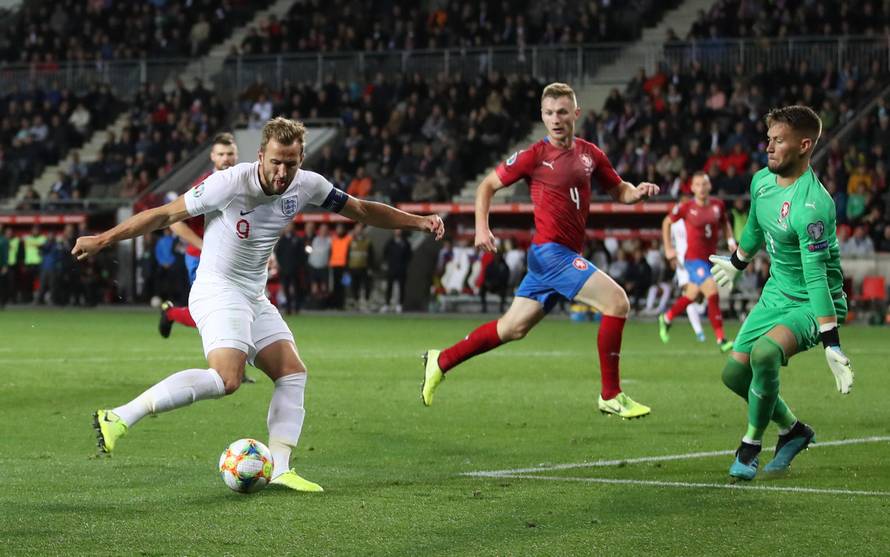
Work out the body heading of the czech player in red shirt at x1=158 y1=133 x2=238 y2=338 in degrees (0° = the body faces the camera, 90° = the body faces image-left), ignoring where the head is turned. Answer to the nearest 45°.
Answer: approximately 315°

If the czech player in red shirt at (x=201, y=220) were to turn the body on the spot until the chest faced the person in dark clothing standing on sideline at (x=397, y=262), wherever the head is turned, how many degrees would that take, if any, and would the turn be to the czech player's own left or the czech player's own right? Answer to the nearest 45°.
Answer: approximately 135° to the czech player's own left

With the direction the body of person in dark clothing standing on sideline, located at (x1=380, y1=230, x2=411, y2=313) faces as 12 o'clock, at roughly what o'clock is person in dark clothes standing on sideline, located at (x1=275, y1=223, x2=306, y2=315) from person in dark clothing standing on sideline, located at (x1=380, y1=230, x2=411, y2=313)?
person in dark clothes standing on sideline, located at (x1=275, y1=223, x2=306, y2=315) is roughly at 3 o'clock from person in dark clothing standing on sideline, located at (x1=380, y1=230, x2=411, y2=313).

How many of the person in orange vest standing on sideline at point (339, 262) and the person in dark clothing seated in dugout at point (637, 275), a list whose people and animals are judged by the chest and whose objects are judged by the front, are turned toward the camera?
2

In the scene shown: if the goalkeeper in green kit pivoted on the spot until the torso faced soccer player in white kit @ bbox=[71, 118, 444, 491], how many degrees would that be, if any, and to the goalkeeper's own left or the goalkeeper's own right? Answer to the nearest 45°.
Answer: approximately 45° to the goalkeeper's own right

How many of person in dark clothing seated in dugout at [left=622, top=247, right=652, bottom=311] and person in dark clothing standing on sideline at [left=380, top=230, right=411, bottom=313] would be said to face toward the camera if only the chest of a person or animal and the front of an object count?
2

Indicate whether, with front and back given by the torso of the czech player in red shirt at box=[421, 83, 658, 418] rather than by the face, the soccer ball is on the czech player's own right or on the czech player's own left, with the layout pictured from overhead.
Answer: on the czech player's own right

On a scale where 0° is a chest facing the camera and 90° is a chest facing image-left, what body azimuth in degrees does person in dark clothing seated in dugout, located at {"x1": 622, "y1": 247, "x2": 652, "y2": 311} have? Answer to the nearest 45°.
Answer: approximately 0°
